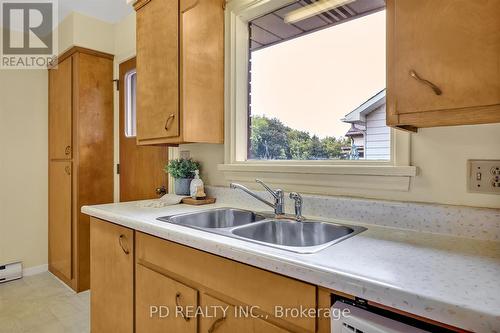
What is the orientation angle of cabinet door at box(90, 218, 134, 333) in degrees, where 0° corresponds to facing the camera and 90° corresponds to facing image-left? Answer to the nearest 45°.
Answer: approximately 45°

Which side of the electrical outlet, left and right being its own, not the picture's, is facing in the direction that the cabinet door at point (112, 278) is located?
right

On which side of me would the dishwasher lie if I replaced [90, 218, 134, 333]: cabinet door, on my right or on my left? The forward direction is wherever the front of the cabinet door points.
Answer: on my left

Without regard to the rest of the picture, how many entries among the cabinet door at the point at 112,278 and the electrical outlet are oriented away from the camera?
0

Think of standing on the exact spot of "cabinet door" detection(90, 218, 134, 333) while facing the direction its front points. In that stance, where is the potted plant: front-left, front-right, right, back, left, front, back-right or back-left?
back

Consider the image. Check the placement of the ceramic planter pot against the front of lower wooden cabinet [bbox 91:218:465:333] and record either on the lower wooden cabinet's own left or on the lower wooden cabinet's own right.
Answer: on the lower wooden cabinet's own right

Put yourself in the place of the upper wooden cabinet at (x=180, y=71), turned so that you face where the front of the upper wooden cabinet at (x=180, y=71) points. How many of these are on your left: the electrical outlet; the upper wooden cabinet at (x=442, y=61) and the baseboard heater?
2

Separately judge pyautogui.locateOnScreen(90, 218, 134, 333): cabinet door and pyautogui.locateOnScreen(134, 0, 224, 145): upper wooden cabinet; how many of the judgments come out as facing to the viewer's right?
0

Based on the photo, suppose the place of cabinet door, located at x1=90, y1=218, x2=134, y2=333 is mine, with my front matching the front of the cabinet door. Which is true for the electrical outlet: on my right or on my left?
on my left

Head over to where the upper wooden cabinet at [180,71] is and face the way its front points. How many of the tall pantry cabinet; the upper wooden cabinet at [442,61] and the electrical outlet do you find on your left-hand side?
2

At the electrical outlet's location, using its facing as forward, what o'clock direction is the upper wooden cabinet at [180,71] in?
The upper wooden cabinet is roughly at 3 o'clock from the electrical outlet.
